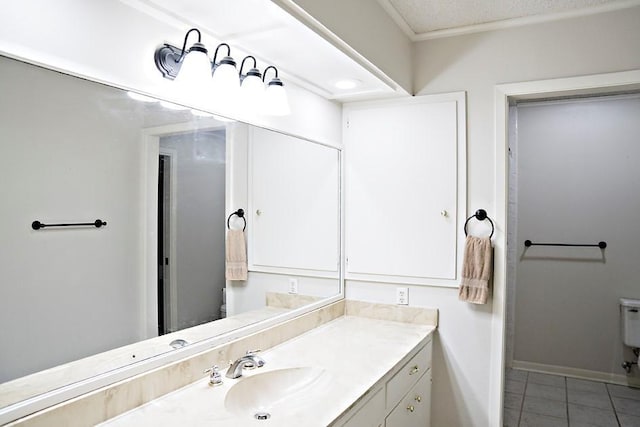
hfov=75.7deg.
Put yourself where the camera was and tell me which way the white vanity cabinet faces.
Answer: facing the viewer and to the right of the viewer

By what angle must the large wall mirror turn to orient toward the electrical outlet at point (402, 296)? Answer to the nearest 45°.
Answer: approximately 90° to its left

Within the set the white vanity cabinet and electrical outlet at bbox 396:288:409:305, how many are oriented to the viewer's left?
0

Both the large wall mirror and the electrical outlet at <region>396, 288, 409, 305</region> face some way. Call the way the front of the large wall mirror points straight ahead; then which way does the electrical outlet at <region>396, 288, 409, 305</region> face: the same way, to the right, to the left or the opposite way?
to the right

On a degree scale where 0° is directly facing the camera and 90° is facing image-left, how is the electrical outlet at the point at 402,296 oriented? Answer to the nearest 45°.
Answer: approximately 0°

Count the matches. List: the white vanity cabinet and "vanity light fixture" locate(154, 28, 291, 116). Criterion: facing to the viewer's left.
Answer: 0
